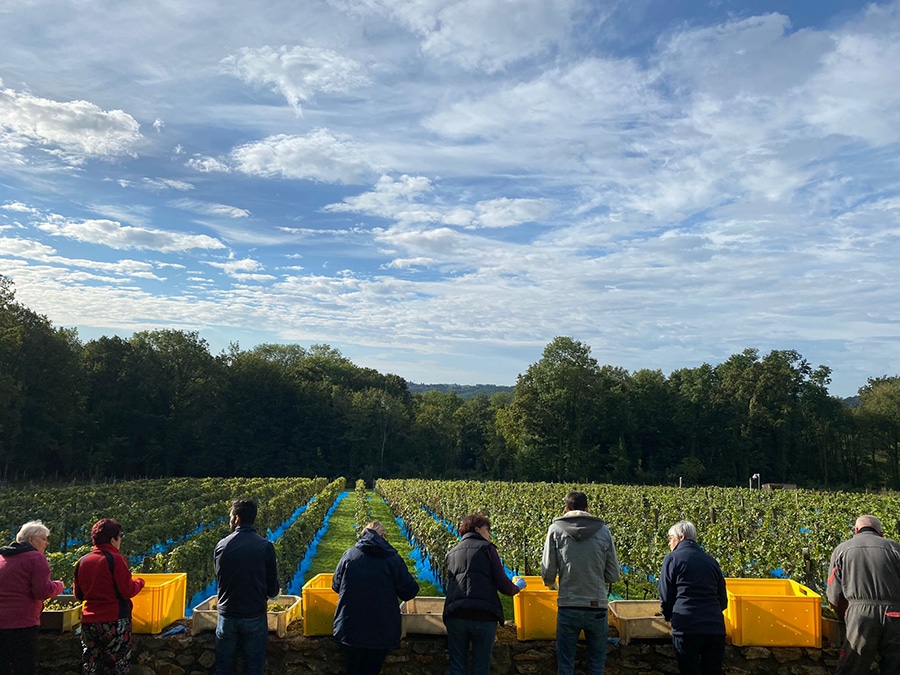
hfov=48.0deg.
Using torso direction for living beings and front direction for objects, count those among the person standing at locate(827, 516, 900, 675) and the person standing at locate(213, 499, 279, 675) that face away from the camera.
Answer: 2

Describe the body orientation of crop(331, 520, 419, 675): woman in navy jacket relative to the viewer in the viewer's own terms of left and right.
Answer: facing away from the viewer

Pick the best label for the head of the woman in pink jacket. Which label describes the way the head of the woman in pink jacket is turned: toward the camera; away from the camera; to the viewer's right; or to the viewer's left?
to the viewer's right

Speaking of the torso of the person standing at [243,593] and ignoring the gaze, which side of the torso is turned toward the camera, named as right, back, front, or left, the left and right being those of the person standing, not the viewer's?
back

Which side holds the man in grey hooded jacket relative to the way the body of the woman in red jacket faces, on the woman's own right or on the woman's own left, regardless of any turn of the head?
on the woman's own right

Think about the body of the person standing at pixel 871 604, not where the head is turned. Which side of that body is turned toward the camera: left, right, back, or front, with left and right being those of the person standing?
back

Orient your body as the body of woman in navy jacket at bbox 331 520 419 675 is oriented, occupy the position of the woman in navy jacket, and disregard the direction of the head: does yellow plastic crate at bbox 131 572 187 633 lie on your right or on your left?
on your left

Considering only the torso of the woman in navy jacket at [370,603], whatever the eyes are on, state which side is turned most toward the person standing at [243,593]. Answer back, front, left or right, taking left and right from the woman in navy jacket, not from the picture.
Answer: left

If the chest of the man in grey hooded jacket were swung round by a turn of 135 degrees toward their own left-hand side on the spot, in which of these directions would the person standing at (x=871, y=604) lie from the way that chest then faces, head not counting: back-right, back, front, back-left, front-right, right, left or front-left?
back-left

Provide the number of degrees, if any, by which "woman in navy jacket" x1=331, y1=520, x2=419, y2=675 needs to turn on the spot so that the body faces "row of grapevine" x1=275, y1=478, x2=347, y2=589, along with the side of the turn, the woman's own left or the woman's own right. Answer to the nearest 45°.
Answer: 0° — they already face it

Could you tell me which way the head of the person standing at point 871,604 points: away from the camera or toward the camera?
away from the camera

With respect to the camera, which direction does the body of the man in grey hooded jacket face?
away from the camera
